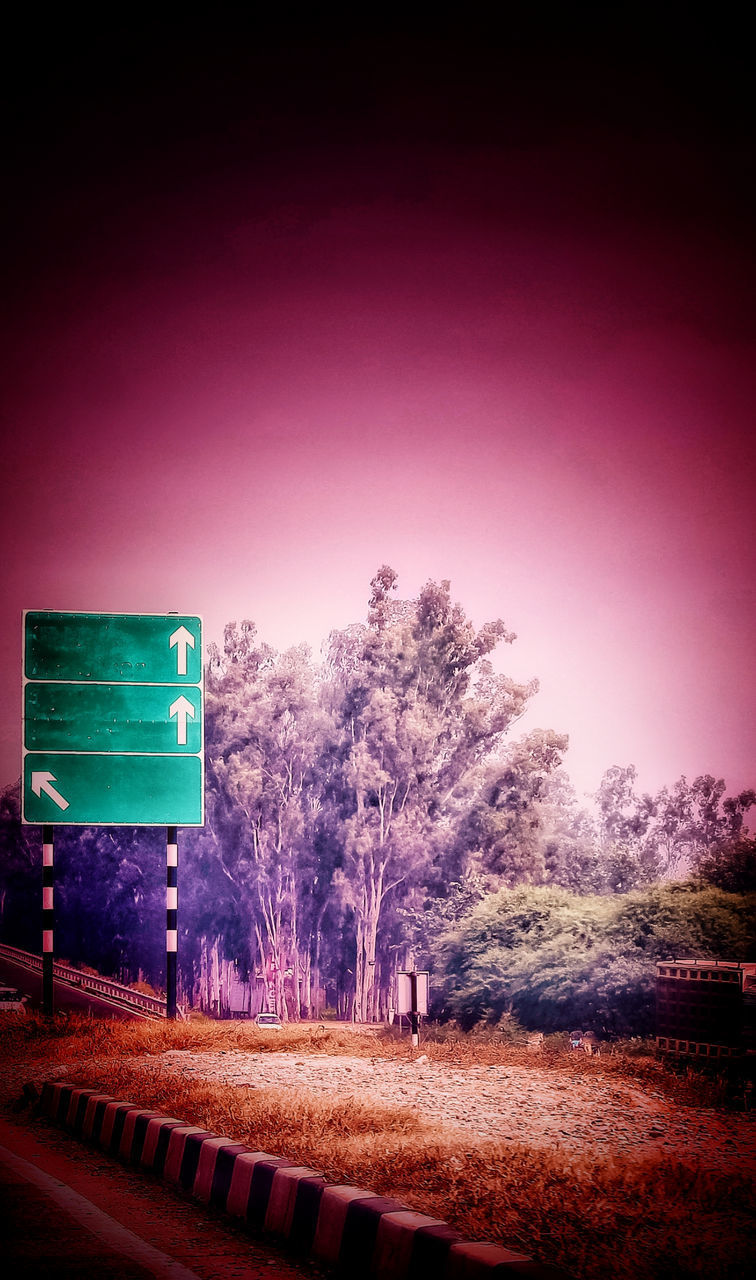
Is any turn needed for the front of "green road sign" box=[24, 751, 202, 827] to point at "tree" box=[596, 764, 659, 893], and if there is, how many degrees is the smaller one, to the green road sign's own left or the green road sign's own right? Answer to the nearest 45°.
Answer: approximately 135° to the green road sign's own left

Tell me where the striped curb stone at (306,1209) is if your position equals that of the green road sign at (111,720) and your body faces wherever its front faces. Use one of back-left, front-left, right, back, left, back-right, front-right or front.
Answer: front

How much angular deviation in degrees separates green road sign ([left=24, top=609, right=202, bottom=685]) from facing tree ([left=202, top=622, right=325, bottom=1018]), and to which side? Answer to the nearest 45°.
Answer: approximately 180°

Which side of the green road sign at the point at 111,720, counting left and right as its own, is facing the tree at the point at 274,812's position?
back

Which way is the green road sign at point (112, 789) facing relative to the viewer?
toward the camera

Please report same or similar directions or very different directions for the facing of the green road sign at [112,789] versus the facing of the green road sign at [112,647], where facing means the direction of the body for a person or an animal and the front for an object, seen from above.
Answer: same or similar directions

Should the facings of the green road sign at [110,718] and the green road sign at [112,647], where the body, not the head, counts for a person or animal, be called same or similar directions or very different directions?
same or similar directions

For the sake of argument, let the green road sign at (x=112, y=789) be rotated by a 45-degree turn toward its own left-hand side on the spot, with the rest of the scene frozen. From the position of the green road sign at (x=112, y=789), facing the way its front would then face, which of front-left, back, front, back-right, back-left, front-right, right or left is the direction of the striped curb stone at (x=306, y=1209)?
front-right

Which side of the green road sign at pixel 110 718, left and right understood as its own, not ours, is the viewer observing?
front

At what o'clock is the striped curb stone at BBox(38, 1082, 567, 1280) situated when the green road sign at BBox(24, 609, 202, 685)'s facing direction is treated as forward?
The striped curb stone is roughly at 12 o'clock from the green road sign.

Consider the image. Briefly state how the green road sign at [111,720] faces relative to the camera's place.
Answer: facing the viewer

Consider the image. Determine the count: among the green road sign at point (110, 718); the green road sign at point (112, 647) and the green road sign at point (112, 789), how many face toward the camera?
3
